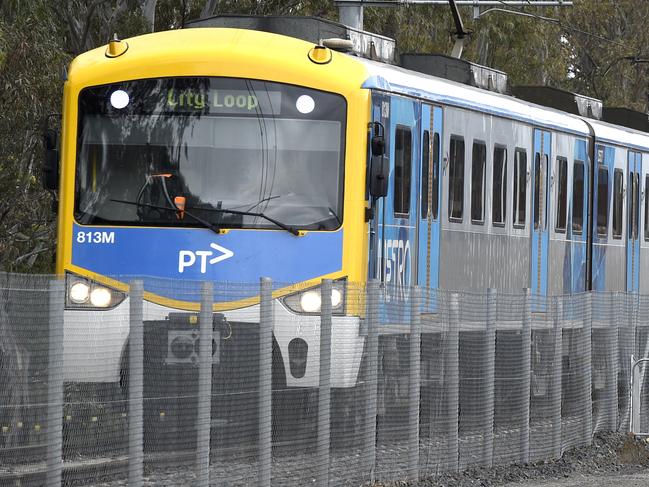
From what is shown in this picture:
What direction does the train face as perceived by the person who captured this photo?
facing the viewer
